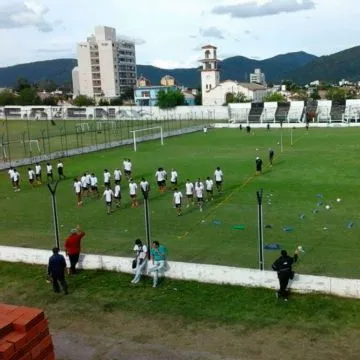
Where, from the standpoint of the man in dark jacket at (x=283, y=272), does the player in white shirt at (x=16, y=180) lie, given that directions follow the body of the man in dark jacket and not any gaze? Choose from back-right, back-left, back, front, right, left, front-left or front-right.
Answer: front-left

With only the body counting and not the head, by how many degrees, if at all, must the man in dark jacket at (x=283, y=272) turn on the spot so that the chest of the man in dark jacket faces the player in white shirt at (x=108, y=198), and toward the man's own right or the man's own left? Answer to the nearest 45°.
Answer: approximately 45° to the man's own left

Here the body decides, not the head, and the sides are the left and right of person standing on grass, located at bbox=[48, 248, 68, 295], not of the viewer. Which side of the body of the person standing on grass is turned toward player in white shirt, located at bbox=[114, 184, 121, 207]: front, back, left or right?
front

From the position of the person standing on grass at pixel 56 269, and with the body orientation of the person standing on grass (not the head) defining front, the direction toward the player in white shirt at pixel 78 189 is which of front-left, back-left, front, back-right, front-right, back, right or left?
front

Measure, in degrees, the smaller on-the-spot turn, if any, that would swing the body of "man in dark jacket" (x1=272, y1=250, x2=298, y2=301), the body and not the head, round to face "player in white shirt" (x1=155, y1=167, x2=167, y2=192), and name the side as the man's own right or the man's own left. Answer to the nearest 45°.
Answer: approximately 45° to the man's own left

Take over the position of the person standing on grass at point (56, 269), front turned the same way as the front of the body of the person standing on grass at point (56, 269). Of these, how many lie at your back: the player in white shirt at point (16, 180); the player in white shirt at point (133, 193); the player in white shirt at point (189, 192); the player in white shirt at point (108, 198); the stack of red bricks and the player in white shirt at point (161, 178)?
1

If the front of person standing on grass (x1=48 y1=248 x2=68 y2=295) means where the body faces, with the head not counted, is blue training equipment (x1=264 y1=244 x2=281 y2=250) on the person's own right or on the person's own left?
on the person's own right

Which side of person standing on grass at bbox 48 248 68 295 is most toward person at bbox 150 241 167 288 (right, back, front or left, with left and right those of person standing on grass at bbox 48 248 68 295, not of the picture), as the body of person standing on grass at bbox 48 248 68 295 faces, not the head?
right

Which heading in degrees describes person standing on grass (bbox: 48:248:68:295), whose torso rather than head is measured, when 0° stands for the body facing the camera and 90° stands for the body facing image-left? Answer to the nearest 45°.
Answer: approximately 180°

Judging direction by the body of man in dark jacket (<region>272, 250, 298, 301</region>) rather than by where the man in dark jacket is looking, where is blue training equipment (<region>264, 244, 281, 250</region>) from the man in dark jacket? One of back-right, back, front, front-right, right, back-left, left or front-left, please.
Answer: front

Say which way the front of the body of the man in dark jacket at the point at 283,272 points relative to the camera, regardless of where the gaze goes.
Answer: away from the camera

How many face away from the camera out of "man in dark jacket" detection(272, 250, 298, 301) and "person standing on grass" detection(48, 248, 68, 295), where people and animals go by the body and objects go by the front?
2

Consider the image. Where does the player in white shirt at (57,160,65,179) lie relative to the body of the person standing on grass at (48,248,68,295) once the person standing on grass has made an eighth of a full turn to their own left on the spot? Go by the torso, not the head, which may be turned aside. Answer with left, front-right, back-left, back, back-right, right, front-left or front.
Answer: front-right

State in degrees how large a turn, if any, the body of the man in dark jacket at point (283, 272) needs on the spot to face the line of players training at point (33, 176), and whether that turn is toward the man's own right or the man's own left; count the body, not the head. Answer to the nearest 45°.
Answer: approximately 45° to the man's own left

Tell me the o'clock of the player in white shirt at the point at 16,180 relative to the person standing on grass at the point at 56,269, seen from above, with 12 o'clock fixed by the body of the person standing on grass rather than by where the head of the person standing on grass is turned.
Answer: The player in white shirt is roughly at 12 o'clock from the person standing on grass.

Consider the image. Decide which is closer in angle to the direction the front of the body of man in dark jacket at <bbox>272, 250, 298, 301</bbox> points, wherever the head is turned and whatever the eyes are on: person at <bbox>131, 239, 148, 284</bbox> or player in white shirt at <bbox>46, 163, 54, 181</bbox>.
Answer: the player in white shirt
